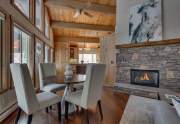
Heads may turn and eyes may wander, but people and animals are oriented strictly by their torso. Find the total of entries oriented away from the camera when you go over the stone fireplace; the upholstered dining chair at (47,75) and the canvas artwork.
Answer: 0

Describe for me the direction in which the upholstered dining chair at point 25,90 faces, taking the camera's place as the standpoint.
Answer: facing away from the viewer and to the right of the viewer

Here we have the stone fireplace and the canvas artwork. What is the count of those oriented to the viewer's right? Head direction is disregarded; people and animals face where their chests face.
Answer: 0

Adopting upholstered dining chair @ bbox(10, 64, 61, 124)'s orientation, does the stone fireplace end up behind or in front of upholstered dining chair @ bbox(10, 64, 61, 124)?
in front

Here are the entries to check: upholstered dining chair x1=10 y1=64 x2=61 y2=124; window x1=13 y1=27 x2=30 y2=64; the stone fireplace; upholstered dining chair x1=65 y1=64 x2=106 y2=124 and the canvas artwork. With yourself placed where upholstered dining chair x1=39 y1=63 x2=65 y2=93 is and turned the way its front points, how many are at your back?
1

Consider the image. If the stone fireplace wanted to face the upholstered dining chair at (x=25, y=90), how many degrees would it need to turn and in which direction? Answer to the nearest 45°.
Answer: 0° — it already faces it

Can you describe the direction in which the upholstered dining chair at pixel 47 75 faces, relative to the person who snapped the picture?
facing the viewer and to the right of the viewer

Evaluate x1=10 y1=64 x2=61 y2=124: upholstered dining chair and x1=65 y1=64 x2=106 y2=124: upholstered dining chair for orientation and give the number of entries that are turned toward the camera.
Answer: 0

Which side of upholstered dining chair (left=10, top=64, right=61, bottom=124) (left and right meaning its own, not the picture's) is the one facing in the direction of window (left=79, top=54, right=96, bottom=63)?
front

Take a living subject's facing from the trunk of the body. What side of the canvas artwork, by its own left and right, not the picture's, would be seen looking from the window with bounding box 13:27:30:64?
front

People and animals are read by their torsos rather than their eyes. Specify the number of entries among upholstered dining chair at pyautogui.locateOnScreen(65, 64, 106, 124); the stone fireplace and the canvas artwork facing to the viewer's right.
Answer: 0

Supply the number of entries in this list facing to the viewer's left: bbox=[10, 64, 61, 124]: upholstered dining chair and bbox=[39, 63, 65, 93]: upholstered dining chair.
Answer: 0

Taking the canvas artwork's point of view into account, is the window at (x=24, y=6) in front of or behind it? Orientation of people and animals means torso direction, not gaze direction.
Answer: in front
